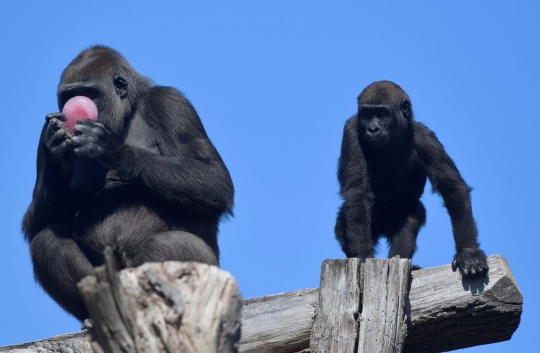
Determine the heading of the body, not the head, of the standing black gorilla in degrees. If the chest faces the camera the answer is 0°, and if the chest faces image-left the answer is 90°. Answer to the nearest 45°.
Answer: approximately 0°

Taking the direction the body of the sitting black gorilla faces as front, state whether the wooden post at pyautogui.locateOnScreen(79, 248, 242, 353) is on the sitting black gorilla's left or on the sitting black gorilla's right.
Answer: on the sitting black gorilla's left

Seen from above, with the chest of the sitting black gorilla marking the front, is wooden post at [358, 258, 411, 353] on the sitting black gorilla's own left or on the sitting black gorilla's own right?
on the sitting black gorilla's own left

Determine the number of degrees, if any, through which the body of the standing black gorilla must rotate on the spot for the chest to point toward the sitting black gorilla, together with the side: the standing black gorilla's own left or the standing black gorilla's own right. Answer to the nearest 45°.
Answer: approximately 45° to the standing black gorilla's own right

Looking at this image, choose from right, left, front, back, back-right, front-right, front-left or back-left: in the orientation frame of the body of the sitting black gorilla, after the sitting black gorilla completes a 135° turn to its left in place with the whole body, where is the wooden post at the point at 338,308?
front-right

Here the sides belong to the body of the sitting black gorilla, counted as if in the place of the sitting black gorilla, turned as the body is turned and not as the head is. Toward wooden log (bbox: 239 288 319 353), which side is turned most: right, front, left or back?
left
